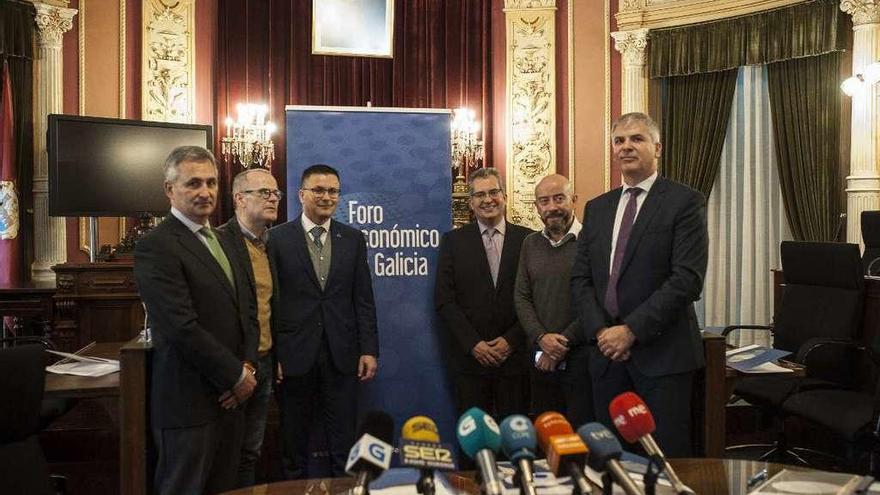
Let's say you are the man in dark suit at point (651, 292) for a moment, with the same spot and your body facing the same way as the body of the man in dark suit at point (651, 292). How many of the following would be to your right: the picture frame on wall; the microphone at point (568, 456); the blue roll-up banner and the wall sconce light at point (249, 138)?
3

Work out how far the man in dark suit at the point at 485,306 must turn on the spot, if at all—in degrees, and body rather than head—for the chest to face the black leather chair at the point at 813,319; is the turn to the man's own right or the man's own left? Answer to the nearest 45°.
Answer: approximately 135° to the man's own left

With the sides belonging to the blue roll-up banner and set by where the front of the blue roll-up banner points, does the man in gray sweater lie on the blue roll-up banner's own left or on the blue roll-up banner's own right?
on the blue roll-up banner's own left

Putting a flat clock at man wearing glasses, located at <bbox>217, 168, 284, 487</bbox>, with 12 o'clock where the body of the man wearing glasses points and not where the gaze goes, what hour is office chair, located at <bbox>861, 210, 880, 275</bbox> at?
The office chair is roughly at 10 o'clock from the man wearing glasses.

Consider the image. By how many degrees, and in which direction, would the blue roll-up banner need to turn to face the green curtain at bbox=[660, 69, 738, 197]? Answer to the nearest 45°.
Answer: approximately 135° to its left

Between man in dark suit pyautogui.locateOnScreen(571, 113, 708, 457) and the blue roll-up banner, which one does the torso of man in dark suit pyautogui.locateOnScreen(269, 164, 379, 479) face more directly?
the man in dark suit

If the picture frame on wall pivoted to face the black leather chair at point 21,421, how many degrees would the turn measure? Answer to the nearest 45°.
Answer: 0° — it already faces it

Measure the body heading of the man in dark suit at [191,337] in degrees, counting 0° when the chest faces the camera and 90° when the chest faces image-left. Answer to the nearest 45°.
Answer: approximately 315°
